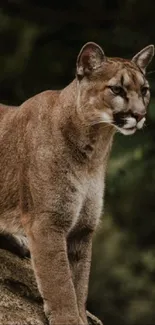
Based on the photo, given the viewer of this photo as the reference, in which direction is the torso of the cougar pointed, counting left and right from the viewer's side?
facing the viewer and to the right of the viewer
